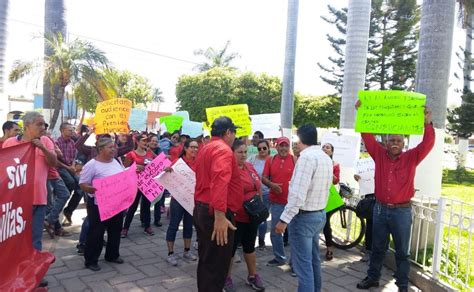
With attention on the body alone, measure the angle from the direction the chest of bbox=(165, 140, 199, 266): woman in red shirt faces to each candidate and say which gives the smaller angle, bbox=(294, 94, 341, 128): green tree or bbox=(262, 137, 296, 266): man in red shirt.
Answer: the man in red shirt

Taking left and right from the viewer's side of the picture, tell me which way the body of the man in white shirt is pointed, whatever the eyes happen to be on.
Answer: facing away from the viewer and to the left of the viewer

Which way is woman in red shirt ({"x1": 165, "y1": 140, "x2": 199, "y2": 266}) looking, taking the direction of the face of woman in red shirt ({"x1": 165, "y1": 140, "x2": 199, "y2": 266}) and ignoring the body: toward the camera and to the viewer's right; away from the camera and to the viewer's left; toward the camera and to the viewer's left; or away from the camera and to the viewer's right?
toward the camera and to the viewer's right

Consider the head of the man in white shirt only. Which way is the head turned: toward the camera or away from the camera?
away from the camera

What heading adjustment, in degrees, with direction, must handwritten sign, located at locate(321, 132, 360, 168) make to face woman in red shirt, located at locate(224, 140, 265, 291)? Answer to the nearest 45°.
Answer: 0° — it already faces them

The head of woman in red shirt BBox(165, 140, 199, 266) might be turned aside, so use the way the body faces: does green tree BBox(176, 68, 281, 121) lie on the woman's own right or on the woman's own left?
on the woman's own left

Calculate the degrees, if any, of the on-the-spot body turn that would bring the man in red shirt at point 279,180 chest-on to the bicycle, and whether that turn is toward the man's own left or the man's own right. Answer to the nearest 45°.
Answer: approximately 135° to the man's own left
